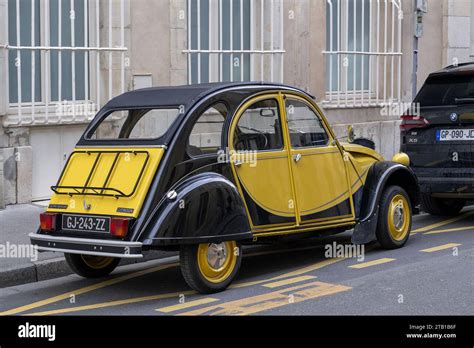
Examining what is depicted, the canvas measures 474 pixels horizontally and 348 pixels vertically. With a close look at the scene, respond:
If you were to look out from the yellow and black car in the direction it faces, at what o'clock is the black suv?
The black suv is roughly at 12 o'clock from the yellow and black car.

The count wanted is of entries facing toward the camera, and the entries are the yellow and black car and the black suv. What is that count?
0

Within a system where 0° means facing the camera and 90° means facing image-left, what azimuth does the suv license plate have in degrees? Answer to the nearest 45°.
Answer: approximately 0°

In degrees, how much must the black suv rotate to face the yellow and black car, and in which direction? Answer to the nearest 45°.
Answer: approximately 135° to its left

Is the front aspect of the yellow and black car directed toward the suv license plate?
yes

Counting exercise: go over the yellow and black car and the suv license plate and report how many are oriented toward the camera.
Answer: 1

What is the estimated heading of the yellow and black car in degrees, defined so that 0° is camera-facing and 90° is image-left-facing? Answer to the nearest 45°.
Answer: approximately 225°

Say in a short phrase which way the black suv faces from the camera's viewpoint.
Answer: facing away from the viewer
